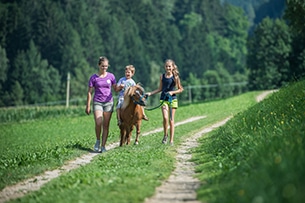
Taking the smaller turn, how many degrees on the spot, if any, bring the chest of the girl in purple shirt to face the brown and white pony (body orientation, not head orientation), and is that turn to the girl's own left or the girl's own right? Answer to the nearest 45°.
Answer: approximately 90° to the girl's own left

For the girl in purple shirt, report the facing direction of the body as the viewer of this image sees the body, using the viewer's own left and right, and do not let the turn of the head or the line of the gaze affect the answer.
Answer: facing the viewer
